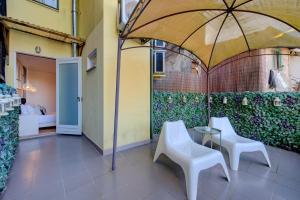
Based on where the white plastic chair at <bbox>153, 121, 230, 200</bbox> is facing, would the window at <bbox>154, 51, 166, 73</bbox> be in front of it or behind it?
behind

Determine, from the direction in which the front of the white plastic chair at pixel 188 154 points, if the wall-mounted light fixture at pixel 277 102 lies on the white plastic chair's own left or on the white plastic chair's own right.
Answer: on the white plastic chair's own left
